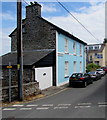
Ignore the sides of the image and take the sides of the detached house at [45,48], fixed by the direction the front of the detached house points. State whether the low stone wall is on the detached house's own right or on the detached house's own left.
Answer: on the detached house's own right

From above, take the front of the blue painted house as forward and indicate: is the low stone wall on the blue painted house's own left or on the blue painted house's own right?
on the blue painted house's own right

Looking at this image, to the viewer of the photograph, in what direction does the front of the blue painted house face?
facing the viewer and to the right of the viewer
